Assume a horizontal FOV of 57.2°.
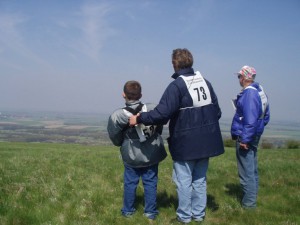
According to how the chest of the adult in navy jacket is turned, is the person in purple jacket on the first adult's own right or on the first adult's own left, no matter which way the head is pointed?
on the first adult's own right

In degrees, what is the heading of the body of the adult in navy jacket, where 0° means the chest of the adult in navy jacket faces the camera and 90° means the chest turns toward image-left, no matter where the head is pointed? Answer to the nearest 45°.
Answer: approximately 135°

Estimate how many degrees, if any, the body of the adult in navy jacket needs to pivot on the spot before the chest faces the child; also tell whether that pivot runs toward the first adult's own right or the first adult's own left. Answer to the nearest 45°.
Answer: approximately 45° to the first adult's own left

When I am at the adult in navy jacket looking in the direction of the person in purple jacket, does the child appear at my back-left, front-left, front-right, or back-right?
back-left

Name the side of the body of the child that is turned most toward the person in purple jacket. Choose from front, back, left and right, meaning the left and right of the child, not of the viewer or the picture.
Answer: right

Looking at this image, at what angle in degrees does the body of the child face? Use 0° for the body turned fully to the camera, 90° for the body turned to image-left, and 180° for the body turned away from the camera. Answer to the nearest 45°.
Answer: approximately 180°
